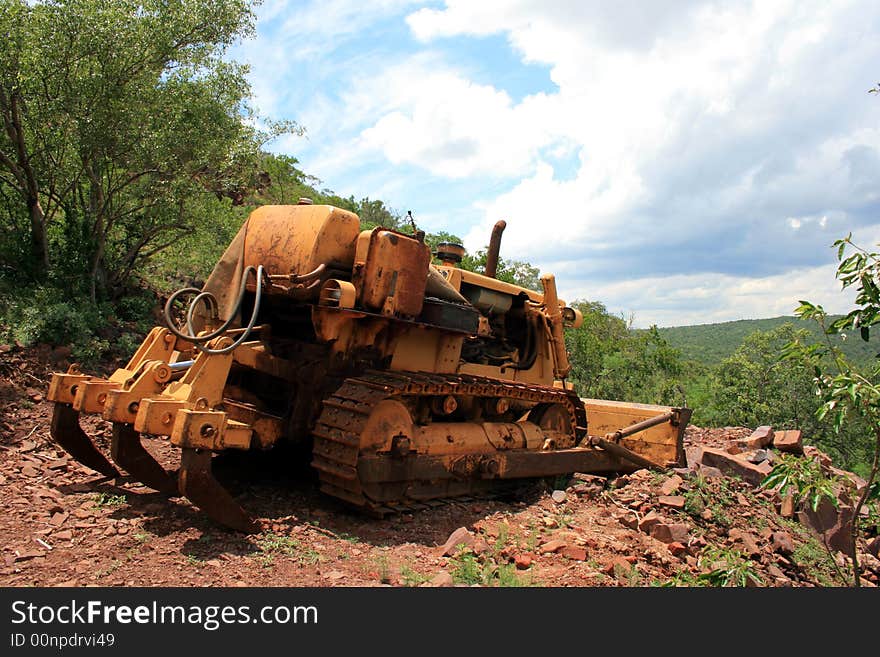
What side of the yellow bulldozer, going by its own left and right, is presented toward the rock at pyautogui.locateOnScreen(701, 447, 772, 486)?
front

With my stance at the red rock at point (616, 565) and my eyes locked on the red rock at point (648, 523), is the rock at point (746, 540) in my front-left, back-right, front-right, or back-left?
front-right

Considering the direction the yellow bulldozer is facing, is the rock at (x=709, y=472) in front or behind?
in front

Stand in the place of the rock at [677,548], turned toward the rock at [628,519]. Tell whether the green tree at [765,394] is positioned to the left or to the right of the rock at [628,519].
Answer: right

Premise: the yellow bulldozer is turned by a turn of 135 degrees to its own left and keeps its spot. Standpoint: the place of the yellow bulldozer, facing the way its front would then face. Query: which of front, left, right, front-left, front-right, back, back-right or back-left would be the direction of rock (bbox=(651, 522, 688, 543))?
back

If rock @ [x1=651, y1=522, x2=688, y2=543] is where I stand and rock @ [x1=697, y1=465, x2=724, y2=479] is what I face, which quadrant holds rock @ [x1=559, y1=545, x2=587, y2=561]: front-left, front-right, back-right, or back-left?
back-left

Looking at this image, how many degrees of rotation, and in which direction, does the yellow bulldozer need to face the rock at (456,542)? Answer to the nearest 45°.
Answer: approximately 90° to its right

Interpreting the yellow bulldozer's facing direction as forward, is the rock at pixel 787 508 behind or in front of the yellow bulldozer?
in front

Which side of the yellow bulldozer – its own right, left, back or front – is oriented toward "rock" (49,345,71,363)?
left

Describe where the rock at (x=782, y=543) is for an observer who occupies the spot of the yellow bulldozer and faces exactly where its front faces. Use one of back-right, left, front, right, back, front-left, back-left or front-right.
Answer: front-right

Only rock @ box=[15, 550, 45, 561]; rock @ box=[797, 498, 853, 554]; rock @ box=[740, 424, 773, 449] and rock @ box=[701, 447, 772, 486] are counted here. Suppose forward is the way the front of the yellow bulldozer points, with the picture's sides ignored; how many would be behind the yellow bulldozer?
1

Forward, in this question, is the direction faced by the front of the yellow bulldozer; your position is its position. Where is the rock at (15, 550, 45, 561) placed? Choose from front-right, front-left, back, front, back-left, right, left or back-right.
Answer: back

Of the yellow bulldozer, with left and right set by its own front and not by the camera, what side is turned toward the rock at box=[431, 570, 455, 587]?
right

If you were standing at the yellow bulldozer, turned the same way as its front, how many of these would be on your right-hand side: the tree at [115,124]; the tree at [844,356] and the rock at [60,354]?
1

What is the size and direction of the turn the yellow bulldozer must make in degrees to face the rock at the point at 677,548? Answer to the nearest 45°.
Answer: approximately 45° to its right

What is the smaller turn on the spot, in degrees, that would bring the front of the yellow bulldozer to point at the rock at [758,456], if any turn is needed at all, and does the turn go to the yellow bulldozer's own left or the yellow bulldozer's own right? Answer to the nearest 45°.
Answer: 0° — it already faces it

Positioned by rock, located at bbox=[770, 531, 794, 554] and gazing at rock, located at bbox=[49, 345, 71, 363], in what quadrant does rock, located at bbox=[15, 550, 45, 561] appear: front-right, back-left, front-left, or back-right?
front-left

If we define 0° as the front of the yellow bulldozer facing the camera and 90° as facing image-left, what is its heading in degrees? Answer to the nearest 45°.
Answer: approximately 225°
